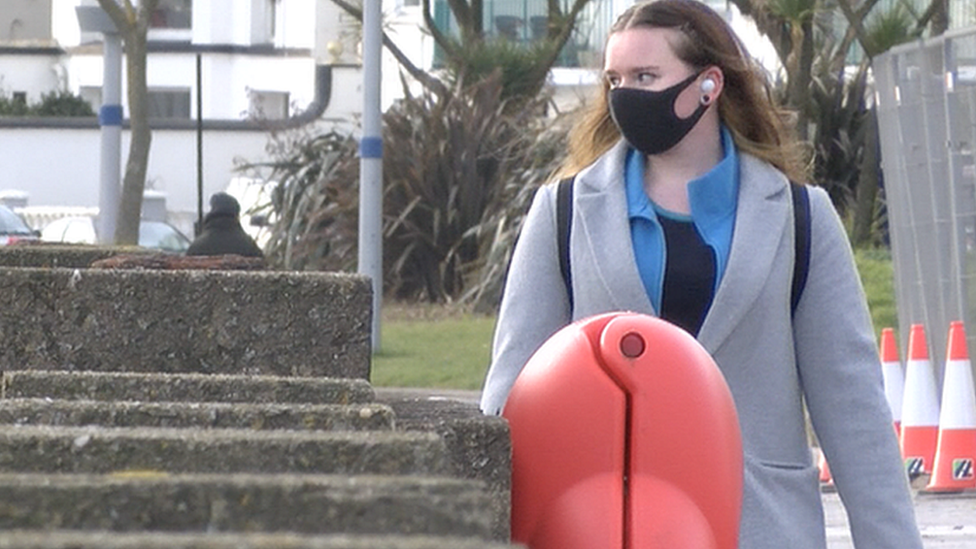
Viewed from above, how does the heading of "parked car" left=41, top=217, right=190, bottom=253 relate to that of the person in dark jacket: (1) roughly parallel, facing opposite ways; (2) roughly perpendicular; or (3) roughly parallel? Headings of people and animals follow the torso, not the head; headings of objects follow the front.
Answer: roughly perpendicular

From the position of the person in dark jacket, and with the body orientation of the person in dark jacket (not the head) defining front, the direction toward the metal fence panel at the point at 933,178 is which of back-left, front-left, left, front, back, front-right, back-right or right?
back-right

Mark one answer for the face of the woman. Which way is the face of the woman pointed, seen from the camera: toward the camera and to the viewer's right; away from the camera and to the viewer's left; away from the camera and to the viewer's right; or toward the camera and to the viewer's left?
toward the camera and to the viewer's left

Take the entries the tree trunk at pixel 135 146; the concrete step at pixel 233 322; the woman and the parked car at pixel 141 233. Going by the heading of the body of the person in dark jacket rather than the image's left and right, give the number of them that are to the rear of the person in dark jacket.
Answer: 2

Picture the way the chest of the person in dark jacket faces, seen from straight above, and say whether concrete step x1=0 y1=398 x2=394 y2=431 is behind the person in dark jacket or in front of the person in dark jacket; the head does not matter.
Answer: behind

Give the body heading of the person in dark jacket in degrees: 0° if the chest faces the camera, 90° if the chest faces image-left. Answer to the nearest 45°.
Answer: approximately 180°

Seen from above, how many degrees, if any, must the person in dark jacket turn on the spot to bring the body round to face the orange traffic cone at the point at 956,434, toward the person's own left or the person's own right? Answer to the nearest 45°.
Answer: approximately 135° to the person's own right
